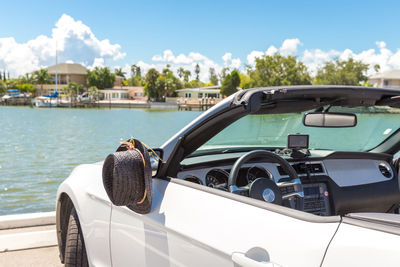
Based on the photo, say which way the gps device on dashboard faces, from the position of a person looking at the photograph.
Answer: facing the viewer

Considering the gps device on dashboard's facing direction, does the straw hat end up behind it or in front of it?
in front
